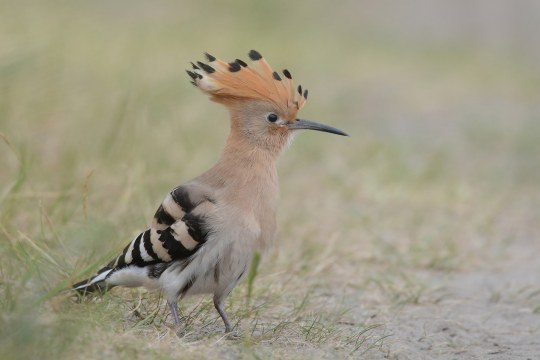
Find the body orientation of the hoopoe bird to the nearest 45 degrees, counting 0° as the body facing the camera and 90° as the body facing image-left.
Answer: approximately 270°
